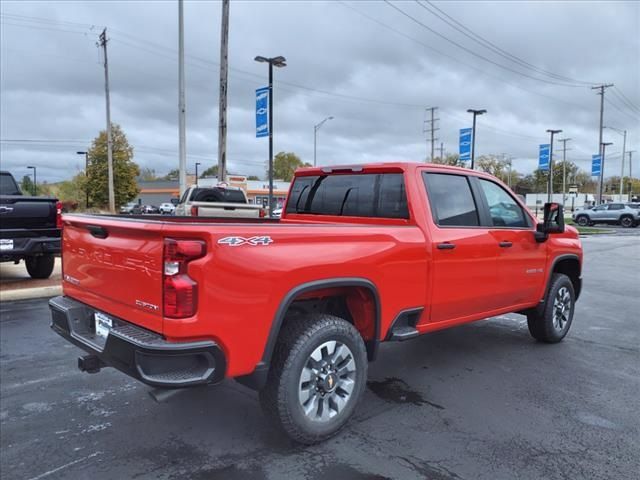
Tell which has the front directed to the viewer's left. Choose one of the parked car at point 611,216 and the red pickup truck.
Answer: the parked car

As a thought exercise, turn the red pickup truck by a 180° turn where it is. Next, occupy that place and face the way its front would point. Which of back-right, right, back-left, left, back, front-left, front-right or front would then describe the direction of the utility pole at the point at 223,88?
back-right

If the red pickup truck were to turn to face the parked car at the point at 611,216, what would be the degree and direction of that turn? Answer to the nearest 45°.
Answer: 0° — it already faces it

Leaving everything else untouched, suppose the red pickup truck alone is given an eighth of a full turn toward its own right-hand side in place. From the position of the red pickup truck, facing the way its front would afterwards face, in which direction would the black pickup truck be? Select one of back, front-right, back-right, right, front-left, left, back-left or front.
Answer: back-left

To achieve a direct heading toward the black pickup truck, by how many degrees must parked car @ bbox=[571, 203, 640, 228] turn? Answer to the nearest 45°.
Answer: approximately 90° to its left

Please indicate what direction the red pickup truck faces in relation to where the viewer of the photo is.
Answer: facing away from the viewer and to the right of the viewer

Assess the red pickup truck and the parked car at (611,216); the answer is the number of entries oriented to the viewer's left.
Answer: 1

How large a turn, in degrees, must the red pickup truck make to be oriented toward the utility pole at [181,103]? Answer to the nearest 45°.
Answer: approximately 45° to its left

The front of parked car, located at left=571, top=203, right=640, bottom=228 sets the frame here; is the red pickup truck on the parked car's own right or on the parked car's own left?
on the parked car's own left

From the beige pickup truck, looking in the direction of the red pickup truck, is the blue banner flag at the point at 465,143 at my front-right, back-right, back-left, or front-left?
back-left

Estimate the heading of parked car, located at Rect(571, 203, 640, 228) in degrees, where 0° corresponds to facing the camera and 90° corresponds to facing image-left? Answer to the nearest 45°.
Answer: approximately 90°

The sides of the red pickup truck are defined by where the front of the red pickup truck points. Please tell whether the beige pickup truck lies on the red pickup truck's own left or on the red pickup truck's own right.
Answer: on the red pickup truck's own left
